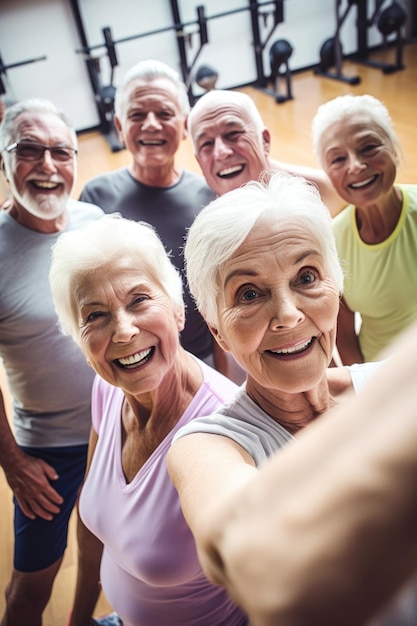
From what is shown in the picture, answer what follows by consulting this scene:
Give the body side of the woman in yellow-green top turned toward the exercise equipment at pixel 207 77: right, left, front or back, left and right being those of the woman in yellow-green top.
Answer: back

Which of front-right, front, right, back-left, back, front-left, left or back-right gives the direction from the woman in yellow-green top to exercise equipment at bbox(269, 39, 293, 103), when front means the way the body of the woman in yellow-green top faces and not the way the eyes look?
back

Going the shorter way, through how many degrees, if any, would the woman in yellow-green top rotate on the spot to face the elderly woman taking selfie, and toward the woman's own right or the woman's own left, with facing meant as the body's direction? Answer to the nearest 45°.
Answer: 0° — they already face them

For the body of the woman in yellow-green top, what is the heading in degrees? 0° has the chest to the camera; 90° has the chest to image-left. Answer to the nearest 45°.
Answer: approximately 0°

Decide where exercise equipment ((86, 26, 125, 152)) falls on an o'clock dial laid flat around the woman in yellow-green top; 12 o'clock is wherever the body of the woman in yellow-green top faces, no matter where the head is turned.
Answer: The exercise equipment is roughly at 5 o'clock from the woman in yellow-green top.

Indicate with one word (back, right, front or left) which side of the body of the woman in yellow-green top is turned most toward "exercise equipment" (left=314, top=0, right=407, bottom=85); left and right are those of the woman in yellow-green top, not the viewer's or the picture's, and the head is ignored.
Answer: back

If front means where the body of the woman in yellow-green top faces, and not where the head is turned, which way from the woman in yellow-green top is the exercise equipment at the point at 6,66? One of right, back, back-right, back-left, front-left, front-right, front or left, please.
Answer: back-right
